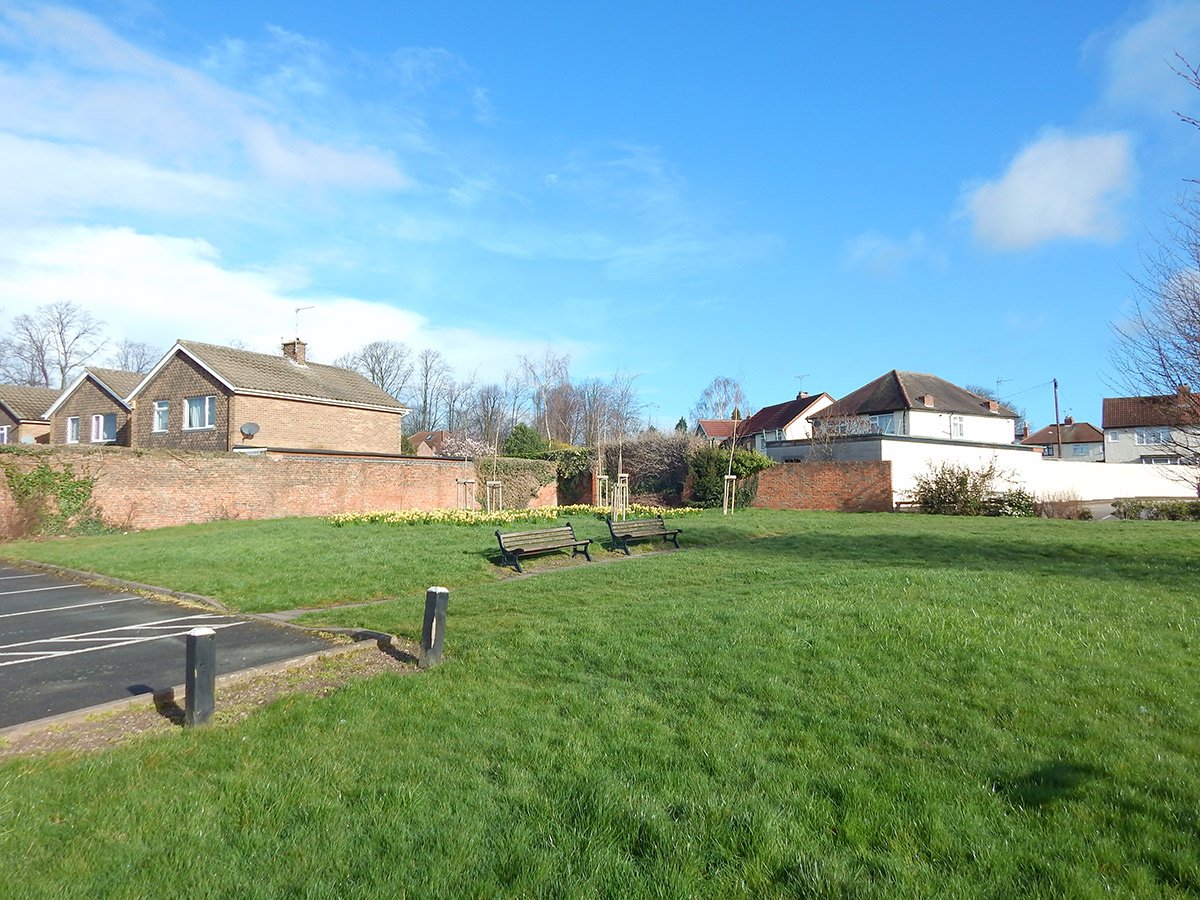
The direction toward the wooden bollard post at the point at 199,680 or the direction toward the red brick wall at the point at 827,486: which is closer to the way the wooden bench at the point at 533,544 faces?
the wooden bollard post

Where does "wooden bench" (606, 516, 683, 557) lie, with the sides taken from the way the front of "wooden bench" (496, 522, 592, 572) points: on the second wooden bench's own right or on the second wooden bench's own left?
on the second wooden bench's own left

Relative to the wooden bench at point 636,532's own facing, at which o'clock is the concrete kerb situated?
The concrete kerb is roughly at 2 o'clock from the wooden bench.

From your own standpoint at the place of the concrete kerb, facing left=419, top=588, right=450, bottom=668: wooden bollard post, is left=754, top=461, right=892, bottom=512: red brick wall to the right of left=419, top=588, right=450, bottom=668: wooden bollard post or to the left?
left

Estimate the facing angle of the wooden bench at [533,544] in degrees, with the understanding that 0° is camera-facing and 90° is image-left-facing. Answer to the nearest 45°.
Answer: approximately 315°

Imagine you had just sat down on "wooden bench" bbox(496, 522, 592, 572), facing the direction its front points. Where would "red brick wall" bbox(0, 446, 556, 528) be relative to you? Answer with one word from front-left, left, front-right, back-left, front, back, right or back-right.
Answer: back

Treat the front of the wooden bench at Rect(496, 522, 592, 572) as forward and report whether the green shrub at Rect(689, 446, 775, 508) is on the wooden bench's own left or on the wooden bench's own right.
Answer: on the wooden bench's own left
